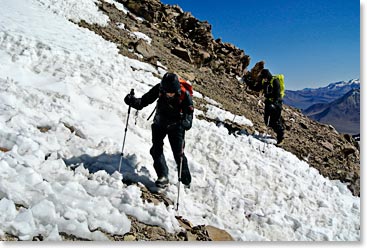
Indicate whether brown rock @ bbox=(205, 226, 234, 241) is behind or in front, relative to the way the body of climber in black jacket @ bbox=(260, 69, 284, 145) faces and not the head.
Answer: in front

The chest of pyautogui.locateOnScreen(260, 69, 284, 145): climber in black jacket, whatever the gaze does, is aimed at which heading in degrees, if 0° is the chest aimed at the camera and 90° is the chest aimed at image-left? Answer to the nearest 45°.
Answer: approximately 45°

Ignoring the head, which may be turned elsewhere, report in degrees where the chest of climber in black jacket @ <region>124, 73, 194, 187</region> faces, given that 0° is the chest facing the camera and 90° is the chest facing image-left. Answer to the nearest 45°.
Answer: approximately 0°

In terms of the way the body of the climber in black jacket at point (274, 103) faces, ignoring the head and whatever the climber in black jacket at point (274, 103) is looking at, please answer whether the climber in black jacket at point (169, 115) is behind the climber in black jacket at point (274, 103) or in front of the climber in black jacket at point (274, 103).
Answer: in front

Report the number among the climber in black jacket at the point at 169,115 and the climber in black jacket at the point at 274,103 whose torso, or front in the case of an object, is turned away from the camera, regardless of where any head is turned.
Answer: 0

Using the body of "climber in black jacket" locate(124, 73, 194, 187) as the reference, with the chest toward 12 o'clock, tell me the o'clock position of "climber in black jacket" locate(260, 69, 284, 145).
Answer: "climber in black jacket" locate(260, 69, 284, 145) is roughly at 7 o'clock from "climber in black jacket" locate(124, 73, 194, 187).
